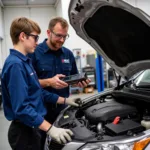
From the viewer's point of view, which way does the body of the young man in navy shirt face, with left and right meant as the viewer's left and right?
facing to the right of the viewer

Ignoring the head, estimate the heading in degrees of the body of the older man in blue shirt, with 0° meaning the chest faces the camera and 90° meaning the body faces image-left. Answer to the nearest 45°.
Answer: approximately 315°

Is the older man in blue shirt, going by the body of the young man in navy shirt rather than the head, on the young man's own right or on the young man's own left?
on the young man's own left

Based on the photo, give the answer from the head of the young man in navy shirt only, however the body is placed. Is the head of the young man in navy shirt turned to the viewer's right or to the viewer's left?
to the viewer's right
